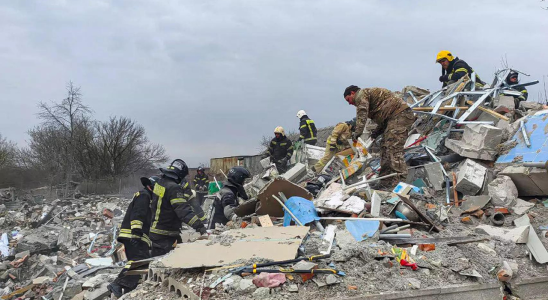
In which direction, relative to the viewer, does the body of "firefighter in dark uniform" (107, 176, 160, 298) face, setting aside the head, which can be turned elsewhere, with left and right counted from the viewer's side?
facing to the right of the viewer

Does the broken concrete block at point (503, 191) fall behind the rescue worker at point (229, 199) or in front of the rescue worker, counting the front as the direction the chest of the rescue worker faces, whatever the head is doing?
in front

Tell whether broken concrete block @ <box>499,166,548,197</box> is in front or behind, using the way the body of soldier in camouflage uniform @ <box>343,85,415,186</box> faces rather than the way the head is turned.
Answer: behind

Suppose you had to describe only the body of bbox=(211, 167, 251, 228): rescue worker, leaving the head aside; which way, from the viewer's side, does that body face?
to the viewer's right

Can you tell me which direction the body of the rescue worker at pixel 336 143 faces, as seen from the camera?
to the viewer's right

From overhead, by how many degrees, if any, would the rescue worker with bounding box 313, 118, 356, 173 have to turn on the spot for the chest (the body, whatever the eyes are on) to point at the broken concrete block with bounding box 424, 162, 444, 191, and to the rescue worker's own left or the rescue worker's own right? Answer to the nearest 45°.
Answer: approximately 45° to the rescue worker's own right

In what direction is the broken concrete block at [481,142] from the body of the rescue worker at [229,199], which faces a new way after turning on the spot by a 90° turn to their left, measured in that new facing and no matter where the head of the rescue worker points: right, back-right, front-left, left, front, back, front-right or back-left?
right

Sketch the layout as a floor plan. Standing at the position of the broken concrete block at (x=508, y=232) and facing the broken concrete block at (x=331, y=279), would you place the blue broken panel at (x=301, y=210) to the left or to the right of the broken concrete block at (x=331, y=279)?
right

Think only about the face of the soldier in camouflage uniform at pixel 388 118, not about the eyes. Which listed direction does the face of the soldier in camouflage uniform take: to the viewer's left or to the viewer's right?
to the viewer's left

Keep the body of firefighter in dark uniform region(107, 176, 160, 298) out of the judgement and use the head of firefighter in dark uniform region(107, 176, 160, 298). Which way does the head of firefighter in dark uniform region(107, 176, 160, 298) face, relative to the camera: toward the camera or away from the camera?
away from the camera

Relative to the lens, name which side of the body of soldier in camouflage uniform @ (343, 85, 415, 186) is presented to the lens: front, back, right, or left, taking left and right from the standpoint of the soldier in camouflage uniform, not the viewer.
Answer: left
